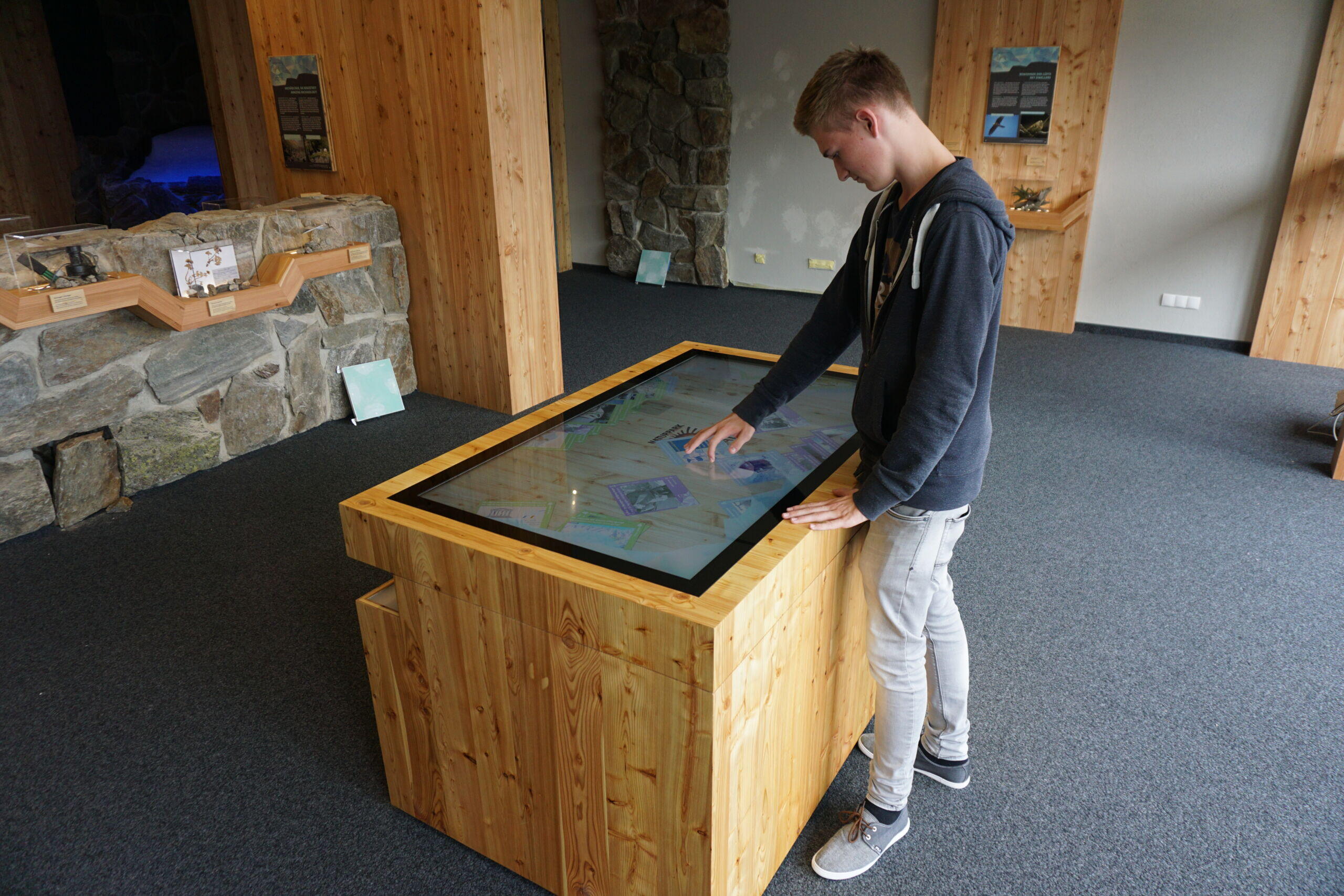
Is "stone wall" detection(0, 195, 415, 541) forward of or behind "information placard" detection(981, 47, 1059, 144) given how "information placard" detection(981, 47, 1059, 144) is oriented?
forward

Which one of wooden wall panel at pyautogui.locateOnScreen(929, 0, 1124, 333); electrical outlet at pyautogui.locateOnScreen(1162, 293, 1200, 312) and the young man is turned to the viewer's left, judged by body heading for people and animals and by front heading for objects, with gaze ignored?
the young man

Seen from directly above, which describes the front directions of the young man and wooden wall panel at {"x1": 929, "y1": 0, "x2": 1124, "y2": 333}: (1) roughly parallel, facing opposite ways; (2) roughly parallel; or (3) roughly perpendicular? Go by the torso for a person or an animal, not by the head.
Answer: roughly perpendicular

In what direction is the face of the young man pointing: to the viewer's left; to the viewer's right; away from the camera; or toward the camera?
to the viewer's left

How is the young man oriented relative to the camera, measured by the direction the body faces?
to the viewer's left

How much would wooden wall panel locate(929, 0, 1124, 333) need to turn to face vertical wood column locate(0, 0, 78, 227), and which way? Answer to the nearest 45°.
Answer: approximately 90° to its right

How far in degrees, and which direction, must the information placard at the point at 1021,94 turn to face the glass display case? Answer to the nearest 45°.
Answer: approximately 45° to its right

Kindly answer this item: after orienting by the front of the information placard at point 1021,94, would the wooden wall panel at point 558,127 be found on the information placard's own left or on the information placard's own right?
on the information placard's own right

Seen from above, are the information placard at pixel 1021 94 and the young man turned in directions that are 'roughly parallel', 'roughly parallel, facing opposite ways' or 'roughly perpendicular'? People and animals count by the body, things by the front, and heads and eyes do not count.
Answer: roughly perpendicular

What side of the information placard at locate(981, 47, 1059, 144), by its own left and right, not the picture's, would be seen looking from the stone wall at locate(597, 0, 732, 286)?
right

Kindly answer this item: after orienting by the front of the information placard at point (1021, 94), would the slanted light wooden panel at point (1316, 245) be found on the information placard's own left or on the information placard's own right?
on the information placard's own left

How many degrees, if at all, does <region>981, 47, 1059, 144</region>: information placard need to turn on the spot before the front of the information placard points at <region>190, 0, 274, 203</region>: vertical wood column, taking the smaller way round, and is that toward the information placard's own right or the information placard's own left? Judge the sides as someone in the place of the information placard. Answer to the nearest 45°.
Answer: approximately 90° to the information placard's own right
